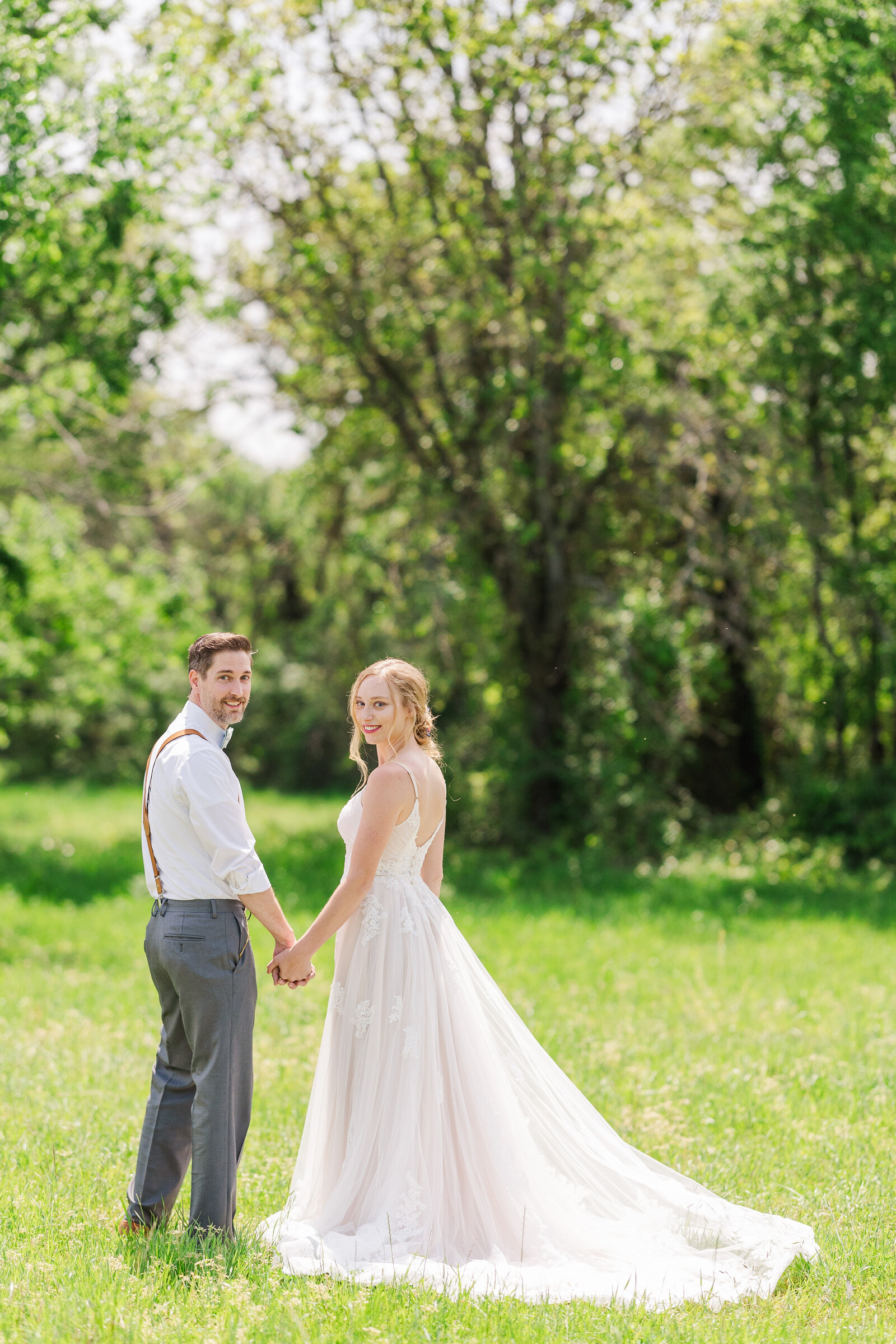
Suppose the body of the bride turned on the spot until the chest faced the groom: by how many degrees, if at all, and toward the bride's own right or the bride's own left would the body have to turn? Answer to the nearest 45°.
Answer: approximately 90° to the bride's own left

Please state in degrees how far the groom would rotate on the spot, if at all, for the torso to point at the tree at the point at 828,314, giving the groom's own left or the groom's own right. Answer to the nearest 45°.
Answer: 0° — they already face it

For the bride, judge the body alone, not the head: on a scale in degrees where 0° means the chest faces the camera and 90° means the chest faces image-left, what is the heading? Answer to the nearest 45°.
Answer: approximately 135°

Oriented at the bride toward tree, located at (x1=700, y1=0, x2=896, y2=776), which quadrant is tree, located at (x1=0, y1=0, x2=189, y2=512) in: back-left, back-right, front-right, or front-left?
front-left

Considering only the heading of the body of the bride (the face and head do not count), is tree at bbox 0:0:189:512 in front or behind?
in front

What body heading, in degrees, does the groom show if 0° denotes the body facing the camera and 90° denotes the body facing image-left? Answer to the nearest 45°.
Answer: approximately 225°

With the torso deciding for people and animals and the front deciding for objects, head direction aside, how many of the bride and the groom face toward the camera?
0

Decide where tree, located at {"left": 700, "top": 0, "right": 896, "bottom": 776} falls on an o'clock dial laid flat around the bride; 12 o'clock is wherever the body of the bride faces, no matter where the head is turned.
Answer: The tree is roughly at 2 o'clock from the bride.

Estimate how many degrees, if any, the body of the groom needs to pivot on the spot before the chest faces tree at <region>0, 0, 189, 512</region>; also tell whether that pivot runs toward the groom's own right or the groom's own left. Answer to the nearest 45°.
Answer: approximately 45° to the groom's own left

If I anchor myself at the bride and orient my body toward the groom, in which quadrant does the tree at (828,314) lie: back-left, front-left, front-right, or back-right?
back-right
